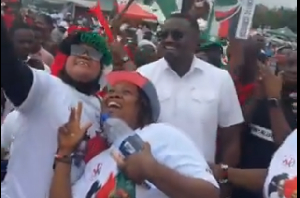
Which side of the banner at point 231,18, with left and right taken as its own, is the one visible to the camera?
front

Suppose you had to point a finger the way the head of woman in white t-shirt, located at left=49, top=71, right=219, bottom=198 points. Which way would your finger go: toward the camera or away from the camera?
toward the camera

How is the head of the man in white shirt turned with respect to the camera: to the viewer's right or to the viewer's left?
to the viewer's left

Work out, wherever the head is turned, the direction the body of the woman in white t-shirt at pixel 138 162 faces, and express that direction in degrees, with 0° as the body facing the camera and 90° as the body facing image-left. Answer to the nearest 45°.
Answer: approximately 45°

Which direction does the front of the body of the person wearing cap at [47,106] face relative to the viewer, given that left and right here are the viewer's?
facing the viewer
